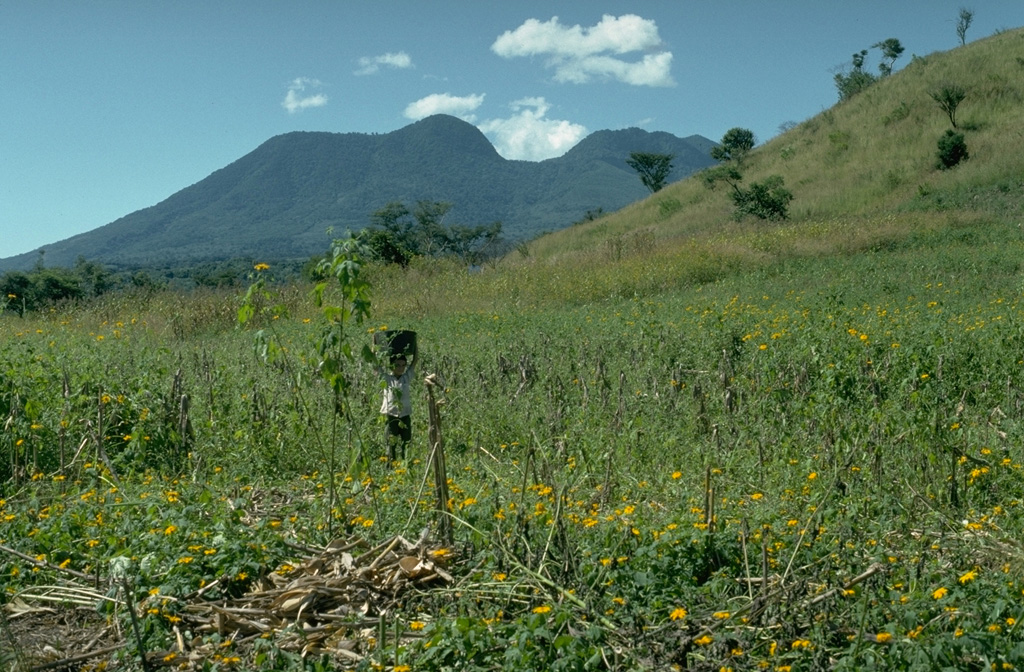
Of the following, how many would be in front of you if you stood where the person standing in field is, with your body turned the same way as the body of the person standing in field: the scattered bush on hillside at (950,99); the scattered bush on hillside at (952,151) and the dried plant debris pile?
1

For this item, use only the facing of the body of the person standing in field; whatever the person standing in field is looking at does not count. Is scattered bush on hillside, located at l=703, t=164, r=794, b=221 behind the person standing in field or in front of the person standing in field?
behind

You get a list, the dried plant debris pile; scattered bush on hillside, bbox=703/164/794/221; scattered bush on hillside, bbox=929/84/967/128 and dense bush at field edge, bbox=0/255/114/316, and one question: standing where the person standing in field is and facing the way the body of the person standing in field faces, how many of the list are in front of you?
1

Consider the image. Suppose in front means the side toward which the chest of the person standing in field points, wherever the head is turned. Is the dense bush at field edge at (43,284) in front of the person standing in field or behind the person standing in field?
behind

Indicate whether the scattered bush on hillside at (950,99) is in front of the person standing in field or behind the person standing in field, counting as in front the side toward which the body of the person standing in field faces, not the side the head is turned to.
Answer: behind

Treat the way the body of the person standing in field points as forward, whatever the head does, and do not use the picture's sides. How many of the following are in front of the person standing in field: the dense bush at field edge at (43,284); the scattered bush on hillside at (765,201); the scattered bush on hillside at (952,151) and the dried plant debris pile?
1

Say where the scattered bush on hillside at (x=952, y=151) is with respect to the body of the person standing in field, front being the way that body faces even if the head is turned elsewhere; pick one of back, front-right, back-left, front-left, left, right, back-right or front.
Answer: back-left

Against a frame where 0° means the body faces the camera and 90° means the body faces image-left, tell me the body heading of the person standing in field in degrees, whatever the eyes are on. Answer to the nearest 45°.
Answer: approximately 0°
